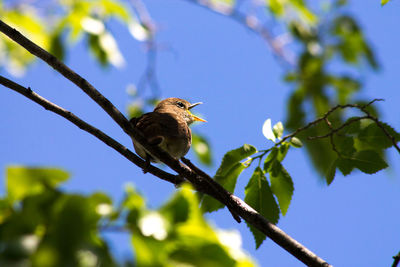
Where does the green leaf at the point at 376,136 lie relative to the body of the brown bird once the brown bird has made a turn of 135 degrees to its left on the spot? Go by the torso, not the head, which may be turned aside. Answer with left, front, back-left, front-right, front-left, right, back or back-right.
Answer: back

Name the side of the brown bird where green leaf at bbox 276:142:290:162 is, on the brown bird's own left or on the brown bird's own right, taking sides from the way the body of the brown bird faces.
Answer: on the brown bird's own right

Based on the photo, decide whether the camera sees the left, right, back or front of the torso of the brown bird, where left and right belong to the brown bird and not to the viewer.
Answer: right

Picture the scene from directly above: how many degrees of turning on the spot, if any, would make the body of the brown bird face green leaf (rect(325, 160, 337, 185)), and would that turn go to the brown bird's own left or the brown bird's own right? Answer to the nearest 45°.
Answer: approximately 45° to the brown bird's own right

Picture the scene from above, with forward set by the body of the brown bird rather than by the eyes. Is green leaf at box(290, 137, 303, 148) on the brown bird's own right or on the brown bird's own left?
on the brown bird's own right

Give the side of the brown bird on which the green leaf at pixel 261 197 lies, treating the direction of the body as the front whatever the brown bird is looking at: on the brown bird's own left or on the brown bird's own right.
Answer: on the brown bird's own right
